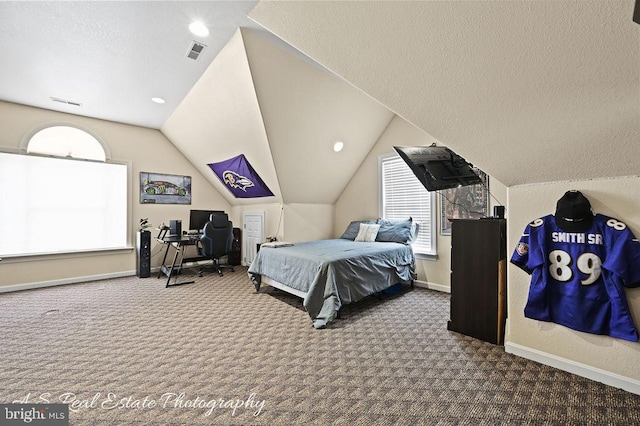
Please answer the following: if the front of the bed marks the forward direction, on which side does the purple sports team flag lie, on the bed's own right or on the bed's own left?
on the bed's own right

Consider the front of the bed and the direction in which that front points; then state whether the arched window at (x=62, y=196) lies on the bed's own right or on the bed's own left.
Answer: on the bed's own right

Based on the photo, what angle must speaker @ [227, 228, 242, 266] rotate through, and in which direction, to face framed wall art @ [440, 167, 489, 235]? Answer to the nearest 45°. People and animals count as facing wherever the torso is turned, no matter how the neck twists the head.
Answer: approximately 45° to its left

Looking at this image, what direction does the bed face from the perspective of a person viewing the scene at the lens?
facing the viewer and to the left of the viewer

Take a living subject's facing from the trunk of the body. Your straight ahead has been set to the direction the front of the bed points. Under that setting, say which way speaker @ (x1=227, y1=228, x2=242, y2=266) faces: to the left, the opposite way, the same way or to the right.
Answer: to the left

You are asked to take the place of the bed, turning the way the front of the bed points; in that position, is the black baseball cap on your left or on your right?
on your left

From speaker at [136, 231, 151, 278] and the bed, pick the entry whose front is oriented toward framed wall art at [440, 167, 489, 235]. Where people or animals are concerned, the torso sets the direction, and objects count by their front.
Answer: the speaker

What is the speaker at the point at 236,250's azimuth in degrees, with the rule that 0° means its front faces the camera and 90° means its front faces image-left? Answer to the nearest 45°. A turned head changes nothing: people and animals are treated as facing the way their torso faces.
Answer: approximately 0°

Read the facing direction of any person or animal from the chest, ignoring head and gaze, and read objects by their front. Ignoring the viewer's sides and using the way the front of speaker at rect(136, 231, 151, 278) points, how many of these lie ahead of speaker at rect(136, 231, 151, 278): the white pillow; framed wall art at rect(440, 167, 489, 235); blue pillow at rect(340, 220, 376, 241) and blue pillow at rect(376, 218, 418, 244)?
4

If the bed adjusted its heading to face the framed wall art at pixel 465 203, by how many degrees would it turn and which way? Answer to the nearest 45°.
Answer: approximately 135° to its left

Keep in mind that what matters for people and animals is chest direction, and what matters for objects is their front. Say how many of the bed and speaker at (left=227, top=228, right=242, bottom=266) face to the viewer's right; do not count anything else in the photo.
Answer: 0

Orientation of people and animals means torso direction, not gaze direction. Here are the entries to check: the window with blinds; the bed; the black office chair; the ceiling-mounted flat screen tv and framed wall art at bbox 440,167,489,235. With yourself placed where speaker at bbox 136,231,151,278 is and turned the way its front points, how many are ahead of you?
5
